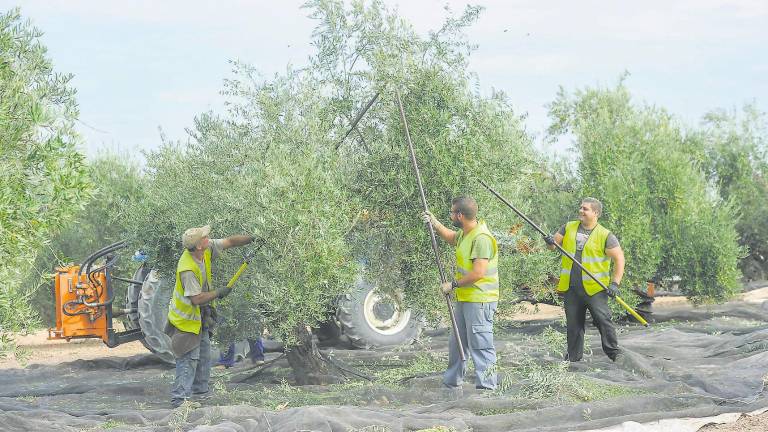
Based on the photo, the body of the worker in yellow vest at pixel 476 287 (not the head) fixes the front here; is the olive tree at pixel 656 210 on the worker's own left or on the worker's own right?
on the worker's own right

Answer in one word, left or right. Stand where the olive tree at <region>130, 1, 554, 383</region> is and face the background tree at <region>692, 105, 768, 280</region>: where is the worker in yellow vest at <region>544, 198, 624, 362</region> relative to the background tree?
right

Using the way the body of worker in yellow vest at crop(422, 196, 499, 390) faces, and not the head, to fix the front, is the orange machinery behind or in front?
in front

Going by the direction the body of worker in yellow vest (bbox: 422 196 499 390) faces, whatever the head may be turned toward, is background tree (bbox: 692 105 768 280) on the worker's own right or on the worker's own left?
on the worker's own right

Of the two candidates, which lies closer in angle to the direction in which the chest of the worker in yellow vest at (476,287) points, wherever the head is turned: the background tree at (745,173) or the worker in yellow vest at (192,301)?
the worker in yellow vest

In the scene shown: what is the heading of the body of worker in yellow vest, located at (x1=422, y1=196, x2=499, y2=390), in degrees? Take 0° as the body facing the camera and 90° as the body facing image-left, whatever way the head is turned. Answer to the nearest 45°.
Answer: approximately 90°

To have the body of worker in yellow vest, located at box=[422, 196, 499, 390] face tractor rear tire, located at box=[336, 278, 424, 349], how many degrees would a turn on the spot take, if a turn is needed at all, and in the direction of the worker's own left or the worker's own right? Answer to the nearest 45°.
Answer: approximately 90° to the worker's own right

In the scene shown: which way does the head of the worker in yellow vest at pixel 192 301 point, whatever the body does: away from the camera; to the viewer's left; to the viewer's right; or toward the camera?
to the viewer's right

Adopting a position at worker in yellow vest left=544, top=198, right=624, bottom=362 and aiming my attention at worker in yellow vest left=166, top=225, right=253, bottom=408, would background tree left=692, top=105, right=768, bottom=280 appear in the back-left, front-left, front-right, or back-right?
back-right

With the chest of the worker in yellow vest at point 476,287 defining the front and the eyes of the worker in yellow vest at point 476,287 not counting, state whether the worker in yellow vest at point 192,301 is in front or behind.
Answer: in front

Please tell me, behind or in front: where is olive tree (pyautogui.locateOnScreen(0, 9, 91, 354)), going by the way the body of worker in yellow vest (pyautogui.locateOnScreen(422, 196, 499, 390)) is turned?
in front

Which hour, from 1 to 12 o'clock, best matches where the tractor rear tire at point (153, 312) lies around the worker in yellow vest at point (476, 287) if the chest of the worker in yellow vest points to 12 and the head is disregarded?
The tractor rear tire is roughly at 1 o'clock from the worker in yellow vest.
